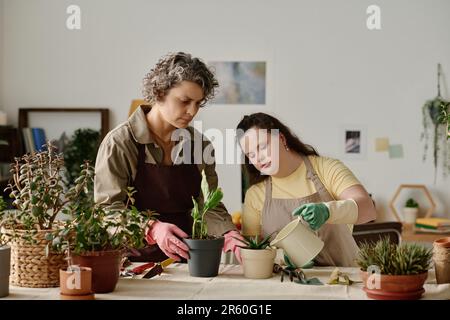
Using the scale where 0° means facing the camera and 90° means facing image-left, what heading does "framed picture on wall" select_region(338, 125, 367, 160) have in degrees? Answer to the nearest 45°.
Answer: approximately 0°

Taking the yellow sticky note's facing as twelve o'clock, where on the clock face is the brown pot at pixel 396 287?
The brown pot is roughly at 12 o'clock from the yellow sticky note.

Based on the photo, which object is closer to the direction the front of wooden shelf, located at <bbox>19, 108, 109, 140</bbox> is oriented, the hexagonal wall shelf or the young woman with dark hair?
the young woman with dark hair

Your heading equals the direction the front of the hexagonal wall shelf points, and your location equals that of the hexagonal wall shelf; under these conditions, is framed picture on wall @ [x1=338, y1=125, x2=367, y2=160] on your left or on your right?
on your right

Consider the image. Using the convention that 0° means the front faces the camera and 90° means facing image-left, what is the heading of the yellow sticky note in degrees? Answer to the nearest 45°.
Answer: approximately 0°

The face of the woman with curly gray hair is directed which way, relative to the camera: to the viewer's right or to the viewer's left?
to the viewer's right
